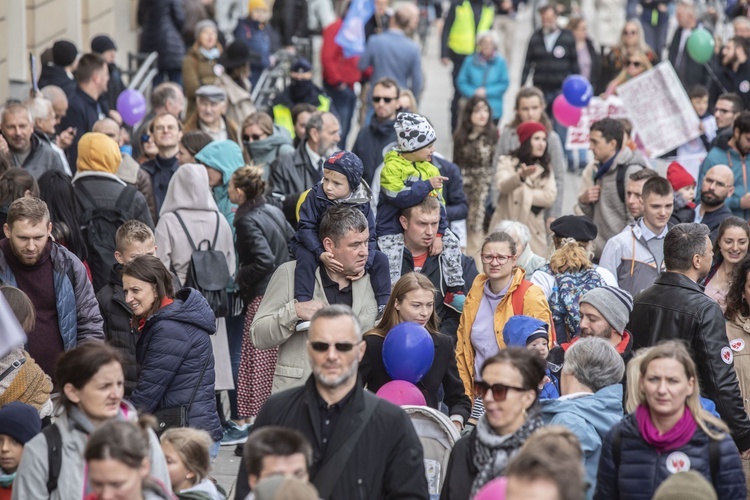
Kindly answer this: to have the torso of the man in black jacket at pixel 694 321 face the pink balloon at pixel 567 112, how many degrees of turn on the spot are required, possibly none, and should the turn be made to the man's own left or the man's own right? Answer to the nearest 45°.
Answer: approximately 45° to the man's own left

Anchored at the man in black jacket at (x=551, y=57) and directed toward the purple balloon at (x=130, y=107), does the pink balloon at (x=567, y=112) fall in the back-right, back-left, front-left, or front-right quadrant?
front-left

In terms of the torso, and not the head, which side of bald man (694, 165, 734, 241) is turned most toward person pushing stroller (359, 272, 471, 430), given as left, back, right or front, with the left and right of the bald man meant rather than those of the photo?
front

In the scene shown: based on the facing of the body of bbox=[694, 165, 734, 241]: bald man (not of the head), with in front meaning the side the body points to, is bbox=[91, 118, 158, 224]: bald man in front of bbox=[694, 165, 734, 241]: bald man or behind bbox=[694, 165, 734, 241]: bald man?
in front

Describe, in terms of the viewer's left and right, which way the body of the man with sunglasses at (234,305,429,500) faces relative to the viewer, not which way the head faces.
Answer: facing the viewer

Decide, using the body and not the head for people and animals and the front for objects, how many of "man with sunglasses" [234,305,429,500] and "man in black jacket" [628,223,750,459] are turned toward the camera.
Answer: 1

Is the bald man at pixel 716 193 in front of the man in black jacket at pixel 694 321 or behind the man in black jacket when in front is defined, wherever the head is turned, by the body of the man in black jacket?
in front

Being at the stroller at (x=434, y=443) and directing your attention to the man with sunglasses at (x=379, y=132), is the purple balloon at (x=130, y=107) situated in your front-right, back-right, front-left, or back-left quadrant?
front-left

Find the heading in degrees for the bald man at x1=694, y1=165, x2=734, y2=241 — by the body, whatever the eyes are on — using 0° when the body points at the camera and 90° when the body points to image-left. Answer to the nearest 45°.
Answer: approximately 45°

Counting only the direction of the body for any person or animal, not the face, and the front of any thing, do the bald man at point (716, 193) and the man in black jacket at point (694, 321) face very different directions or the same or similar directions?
very different directions
